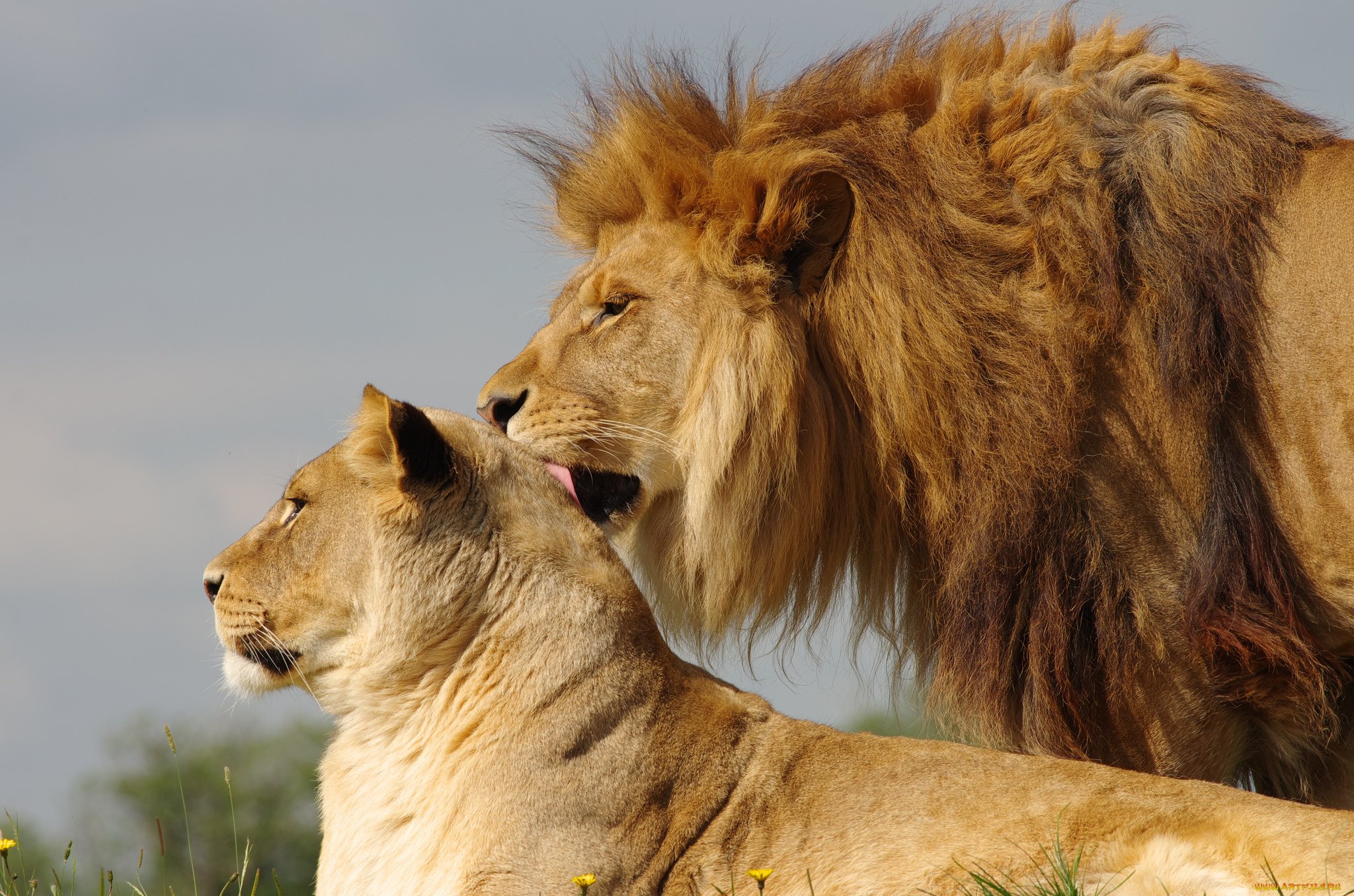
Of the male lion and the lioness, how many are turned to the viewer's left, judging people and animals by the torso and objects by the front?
2

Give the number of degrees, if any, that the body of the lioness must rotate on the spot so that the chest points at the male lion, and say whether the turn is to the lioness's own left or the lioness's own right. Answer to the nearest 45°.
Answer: approximately 135° to the lioness's own right

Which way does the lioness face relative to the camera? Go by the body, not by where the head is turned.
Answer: to the viewer's left

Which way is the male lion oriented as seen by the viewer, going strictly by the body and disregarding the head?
to the viewer's left

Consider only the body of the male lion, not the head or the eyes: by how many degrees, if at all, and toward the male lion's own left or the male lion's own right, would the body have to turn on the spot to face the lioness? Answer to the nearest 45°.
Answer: approximately 45° to the male lion's own left
